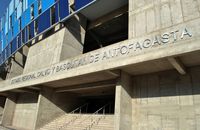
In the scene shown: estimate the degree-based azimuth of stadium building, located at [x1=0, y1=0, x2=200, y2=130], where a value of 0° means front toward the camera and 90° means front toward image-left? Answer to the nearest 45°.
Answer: approximately 45°
